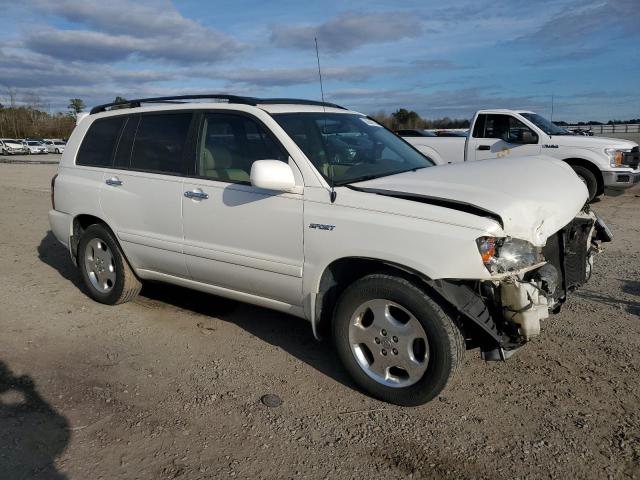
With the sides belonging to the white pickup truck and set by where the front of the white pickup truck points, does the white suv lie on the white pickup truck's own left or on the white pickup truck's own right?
on the white pickup truck's own right

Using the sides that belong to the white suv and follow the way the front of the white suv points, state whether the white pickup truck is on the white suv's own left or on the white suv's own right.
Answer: on the white suv's own left

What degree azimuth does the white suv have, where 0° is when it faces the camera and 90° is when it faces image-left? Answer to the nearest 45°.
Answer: approximately 315°

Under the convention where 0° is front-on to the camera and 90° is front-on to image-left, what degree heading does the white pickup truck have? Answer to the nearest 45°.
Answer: approximately 315°

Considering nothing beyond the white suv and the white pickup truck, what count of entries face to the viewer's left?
0
